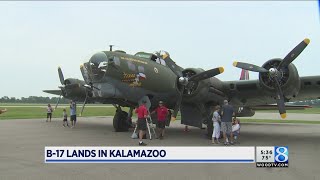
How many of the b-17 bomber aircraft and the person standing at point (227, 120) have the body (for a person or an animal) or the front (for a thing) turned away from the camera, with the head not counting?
1

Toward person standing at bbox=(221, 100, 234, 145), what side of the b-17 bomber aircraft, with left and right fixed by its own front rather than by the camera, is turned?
left

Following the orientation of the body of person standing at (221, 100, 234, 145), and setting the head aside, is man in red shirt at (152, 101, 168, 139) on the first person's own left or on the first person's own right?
on the first person's own left

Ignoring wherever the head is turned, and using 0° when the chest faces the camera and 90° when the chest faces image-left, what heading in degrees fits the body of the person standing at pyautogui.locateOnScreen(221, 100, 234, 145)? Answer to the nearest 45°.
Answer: approximately 180°

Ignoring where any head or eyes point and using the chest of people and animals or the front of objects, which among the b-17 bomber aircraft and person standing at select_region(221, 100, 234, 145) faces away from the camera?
the person standing

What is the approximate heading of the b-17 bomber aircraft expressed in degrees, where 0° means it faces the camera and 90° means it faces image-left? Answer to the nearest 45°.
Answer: approximately 45°
